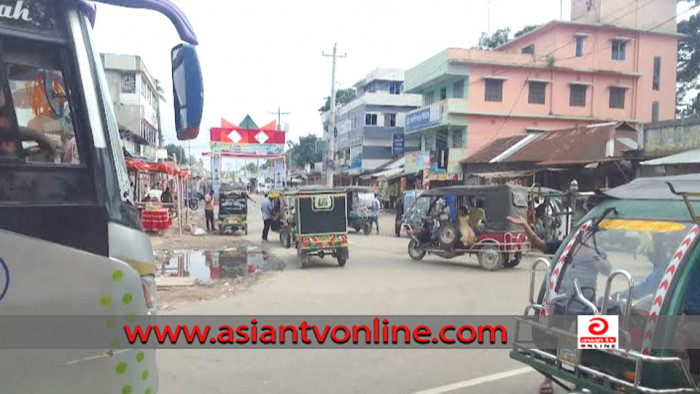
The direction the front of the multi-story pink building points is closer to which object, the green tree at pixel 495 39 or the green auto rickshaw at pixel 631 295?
the green auto rickshaw

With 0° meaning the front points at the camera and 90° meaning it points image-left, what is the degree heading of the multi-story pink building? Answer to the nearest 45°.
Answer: approximately 45°

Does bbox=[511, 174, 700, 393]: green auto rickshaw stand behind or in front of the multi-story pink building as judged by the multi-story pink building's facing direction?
in front

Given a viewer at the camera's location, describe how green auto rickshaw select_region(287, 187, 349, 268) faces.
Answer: facing away from the viewer

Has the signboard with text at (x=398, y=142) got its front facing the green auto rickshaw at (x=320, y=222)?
yes
